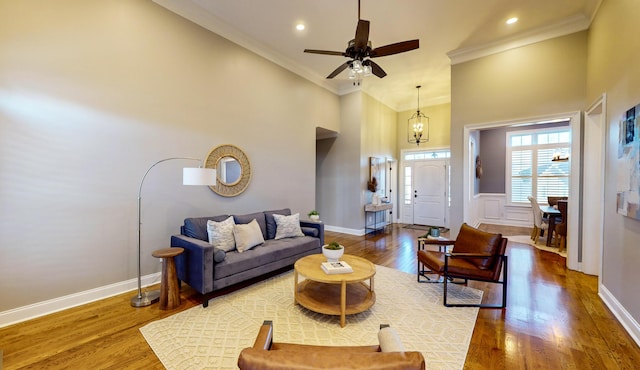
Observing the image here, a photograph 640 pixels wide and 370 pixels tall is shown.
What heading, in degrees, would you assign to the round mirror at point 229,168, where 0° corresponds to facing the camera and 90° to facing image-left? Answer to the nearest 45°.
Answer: approximately 315°

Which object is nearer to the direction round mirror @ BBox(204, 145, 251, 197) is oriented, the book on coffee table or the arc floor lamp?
the book on coffee table

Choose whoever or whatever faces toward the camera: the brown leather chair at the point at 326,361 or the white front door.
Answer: the white front door

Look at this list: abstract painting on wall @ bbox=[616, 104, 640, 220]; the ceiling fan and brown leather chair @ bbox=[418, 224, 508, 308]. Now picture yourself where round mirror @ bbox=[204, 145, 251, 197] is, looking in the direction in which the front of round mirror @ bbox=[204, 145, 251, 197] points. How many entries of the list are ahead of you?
3

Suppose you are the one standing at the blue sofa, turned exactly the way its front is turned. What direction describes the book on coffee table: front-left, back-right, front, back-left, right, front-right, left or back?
front

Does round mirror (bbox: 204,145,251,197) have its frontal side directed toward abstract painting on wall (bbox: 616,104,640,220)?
yes

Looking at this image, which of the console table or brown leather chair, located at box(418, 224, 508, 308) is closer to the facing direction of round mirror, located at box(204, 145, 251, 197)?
the brown leather chair

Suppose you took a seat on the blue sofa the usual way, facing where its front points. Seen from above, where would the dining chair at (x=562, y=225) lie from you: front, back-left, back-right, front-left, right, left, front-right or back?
front-left

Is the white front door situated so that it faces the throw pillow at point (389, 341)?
yes

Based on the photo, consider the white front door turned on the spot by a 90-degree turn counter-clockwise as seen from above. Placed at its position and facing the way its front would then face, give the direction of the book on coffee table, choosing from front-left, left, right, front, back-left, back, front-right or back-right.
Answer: right

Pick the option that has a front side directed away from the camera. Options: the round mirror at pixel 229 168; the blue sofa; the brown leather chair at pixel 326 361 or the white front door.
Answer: the brown leather chair

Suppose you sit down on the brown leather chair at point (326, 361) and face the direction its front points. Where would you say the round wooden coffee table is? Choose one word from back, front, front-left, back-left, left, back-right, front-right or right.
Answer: front

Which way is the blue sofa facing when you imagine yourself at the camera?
facing the viewer and to the right of the viewer

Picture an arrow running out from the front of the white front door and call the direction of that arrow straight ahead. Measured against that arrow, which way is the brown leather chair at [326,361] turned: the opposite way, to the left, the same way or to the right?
the opposite way

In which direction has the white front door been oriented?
toward the camera

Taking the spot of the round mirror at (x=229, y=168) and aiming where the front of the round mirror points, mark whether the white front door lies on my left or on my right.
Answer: on my left

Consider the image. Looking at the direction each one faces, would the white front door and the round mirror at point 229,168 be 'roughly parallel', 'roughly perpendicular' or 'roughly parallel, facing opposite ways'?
roughly perpendicular

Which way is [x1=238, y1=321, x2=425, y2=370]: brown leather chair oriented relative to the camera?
away from the camera

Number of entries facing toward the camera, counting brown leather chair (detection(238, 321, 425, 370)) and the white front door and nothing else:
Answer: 1
